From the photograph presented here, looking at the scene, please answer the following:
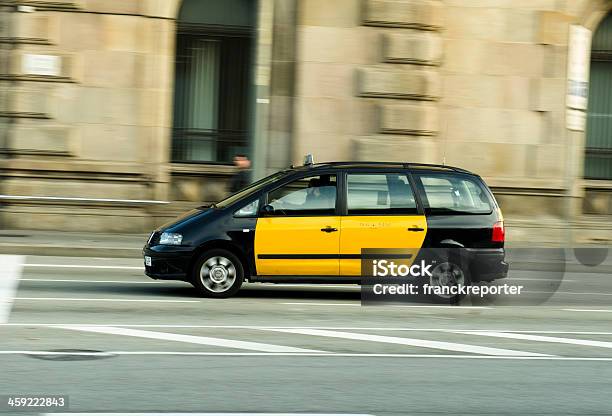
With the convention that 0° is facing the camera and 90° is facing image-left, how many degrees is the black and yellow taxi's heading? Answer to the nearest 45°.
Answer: approximately 90°

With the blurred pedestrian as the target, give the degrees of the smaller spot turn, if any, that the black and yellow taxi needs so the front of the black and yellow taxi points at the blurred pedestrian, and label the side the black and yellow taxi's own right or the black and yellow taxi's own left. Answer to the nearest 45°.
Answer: approximately 90° to the black and yellow taxi's own right
